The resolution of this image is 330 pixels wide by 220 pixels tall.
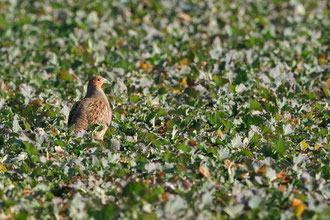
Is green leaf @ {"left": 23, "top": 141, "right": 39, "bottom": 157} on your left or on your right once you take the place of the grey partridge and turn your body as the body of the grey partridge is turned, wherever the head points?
on your right

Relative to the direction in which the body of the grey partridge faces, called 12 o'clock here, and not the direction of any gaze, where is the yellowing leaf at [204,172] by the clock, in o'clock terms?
The yellowing leaf is roughly at 2 o'clock from the grey partridge.

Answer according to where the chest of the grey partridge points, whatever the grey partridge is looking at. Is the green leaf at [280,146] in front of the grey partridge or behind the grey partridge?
in front

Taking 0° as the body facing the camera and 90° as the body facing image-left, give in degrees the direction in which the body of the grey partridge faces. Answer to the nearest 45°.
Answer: approximately 270°

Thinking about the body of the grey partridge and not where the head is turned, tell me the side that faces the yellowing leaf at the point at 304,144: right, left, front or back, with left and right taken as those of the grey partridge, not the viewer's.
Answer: front
